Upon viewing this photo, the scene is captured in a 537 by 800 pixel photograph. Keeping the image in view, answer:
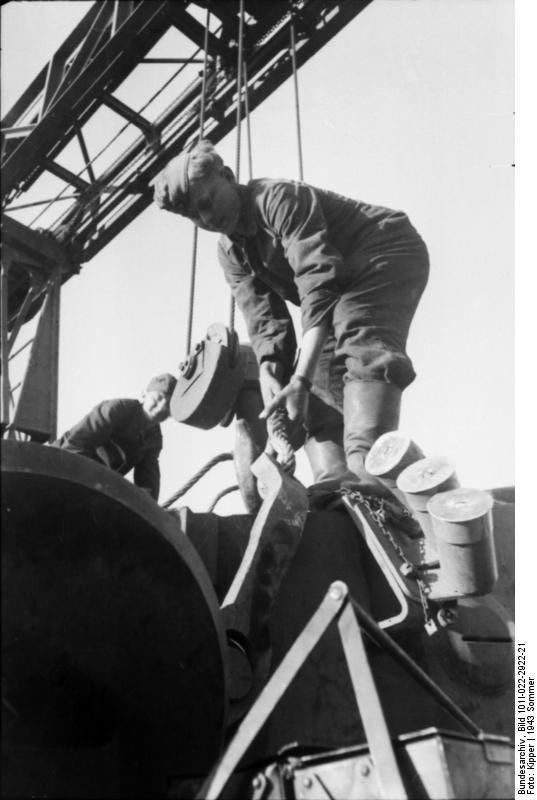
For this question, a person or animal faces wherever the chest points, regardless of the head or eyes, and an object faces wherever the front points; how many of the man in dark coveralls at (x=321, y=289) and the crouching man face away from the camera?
0

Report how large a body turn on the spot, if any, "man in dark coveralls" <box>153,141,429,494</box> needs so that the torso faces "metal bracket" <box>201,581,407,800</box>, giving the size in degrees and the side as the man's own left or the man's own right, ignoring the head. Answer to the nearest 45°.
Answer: approximately 45° to the man's own left

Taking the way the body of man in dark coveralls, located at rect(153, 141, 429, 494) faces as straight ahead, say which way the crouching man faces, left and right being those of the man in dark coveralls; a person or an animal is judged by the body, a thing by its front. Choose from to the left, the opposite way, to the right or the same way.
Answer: to the left

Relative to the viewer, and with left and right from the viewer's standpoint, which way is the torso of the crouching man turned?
facing the viewer and to the right of the viewer

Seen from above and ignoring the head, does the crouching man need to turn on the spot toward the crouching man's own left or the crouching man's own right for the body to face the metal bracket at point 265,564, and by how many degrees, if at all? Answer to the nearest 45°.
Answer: approximately 45° to the crouching man's own right

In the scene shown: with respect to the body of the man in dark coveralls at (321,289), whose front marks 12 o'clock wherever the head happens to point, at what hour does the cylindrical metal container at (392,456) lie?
The cylindrical metal container is roughly at 10 o'clock from the man in dark coveralls.

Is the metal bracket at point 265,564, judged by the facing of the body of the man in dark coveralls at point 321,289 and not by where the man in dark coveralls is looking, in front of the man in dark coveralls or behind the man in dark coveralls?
in front

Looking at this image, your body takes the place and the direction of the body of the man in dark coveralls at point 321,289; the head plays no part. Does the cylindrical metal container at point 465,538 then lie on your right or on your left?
on your left

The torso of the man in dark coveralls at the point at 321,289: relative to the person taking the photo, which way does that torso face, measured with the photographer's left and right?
facing the viewer and to the left of the viewer

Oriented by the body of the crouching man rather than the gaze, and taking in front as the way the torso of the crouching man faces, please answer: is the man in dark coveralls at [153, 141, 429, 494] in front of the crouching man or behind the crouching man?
in front

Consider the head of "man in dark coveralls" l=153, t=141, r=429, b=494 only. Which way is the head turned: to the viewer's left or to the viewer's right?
to the viewer's left
